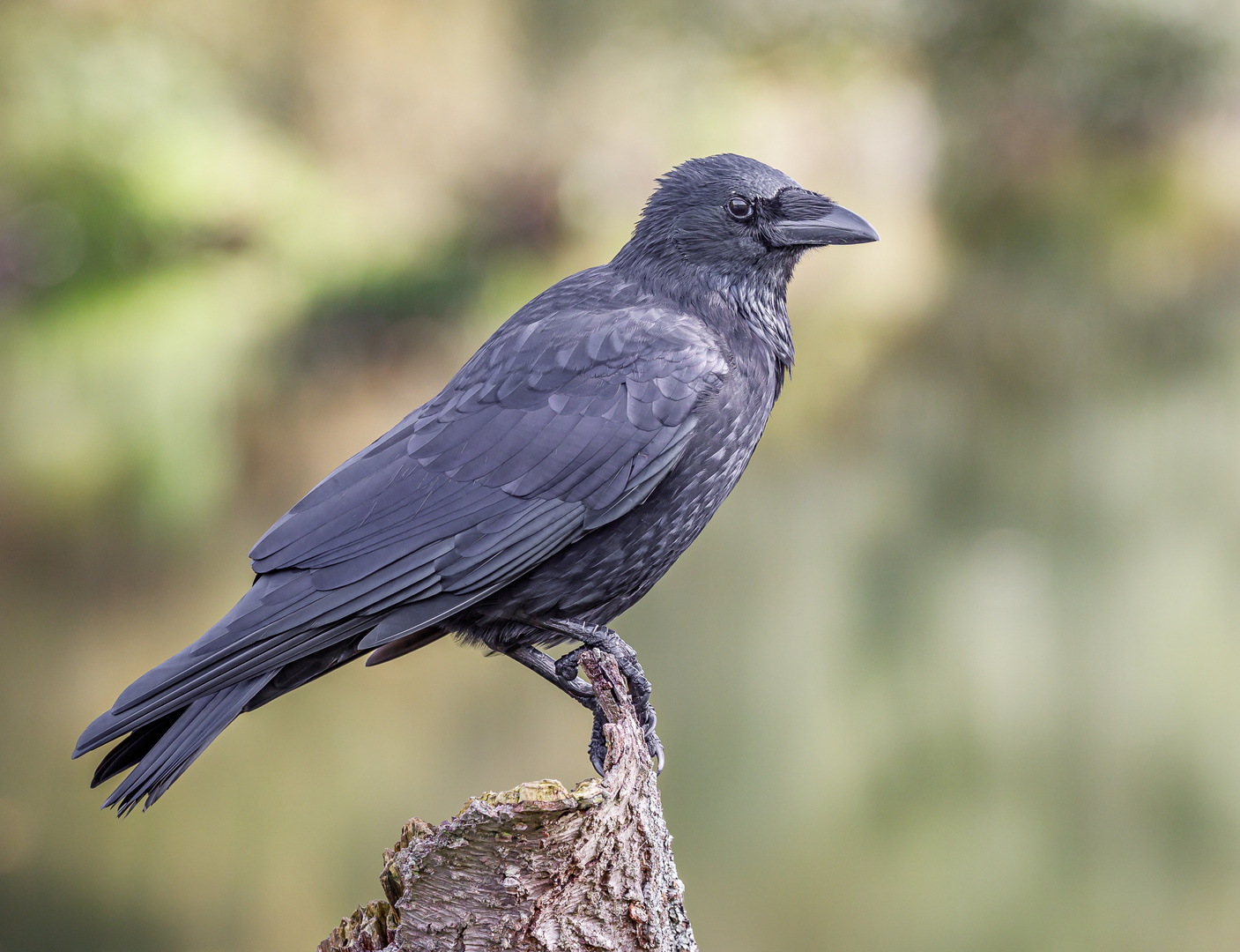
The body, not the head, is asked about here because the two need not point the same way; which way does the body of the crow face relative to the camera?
to the viewer's right
